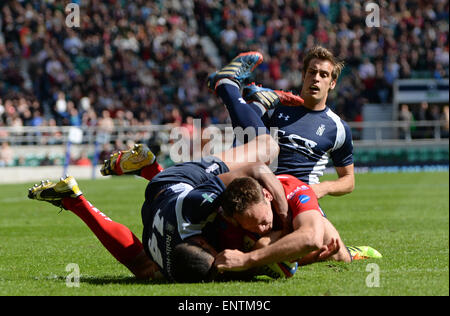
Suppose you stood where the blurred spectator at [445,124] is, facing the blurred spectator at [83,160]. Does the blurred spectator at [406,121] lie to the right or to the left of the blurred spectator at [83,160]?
right

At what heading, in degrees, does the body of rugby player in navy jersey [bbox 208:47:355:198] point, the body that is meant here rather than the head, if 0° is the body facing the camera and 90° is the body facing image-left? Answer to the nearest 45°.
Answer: approximately 45°

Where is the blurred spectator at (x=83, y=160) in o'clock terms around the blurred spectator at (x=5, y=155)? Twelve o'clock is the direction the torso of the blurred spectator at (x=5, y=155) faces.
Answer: the blurred spectator at (x=83, y=160) is roughly at 9 o'clock from the blurred spectator at (x=5, y=155).

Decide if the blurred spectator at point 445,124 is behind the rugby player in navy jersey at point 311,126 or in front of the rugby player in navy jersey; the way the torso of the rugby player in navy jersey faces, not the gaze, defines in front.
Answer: behind

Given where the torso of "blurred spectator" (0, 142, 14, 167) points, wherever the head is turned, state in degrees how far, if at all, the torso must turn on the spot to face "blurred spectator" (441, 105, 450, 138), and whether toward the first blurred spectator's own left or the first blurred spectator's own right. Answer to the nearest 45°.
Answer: approximately 90° to the first blurred spectator's own left

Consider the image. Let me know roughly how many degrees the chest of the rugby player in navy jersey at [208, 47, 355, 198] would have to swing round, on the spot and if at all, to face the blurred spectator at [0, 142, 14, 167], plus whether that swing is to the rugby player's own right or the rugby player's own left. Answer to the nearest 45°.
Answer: approximately 90° to the rugby player's own right

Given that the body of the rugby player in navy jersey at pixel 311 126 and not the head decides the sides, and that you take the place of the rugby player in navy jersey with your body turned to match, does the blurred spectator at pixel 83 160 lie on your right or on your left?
on your right

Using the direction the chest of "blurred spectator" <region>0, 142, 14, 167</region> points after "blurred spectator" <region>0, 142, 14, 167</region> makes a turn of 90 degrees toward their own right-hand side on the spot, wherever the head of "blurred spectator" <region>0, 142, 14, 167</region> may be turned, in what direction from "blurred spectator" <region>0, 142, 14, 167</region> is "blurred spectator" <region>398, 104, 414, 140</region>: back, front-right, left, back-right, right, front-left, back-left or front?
back

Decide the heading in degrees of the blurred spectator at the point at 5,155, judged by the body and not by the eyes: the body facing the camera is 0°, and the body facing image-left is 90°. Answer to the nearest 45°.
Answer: approximately 0°
